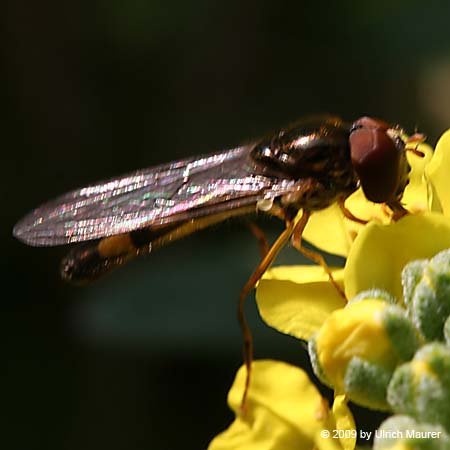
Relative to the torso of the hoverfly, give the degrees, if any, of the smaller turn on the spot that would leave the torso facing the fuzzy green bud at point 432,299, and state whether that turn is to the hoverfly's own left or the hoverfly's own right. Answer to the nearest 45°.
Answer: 0° — it already faces it

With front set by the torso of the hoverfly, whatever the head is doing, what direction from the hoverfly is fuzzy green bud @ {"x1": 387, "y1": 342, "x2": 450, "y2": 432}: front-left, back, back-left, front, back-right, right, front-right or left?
front

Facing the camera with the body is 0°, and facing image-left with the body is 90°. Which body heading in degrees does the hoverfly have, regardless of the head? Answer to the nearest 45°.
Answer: approximately 270°
